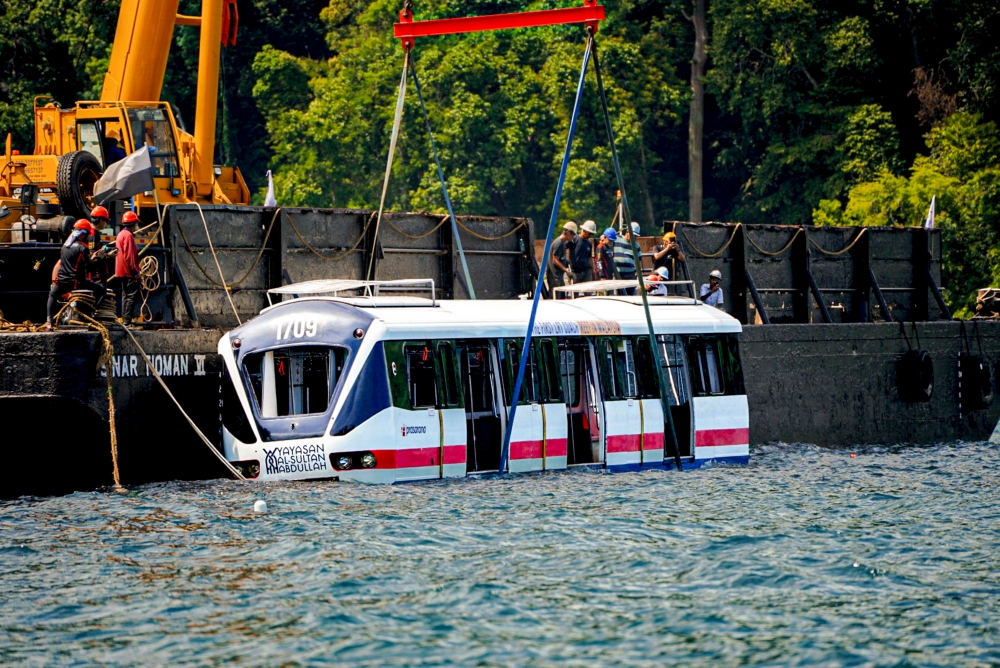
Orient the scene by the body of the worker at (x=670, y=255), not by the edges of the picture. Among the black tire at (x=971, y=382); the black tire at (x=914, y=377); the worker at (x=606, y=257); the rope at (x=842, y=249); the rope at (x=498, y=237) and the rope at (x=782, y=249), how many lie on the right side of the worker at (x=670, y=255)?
2

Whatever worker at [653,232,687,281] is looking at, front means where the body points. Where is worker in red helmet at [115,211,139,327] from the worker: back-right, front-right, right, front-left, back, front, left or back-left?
front-right

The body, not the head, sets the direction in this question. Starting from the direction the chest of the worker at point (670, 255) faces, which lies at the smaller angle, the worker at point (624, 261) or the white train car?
the white train car

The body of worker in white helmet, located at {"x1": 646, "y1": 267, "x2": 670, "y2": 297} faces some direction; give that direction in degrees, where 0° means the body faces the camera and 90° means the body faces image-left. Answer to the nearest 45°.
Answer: approximately 45°

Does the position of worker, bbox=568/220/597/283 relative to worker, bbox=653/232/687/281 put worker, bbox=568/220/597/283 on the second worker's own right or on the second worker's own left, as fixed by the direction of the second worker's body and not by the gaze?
on the second worker's own right

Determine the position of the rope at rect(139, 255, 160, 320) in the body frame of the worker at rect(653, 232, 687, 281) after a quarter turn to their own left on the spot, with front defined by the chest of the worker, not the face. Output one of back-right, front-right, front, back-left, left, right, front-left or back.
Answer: back-right

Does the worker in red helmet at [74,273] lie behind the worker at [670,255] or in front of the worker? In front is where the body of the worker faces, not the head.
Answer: in front

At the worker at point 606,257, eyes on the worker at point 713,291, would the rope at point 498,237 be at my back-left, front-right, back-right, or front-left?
back-left

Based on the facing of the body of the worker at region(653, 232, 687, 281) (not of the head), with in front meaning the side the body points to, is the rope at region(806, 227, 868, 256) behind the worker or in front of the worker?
behind

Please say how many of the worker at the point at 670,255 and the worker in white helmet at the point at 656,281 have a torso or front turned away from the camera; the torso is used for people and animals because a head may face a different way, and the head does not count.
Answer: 0

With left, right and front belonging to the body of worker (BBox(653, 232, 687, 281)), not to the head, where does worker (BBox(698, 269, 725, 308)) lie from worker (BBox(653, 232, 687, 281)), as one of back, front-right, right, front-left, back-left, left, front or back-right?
left

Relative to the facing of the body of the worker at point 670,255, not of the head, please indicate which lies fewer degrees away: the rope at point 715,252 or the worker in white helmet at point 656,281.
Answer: the worker in white helmet

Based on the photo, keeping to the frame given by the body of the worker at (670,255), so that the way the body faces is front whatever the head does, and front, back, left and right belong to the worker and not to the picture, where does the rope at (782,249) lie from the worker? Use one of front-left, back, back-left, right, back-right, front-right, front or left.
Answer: back-left

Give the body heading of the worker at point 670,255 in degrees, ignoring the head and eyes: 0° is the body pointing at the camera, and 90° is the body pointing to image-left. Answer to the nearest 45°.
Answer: approximately 0°
